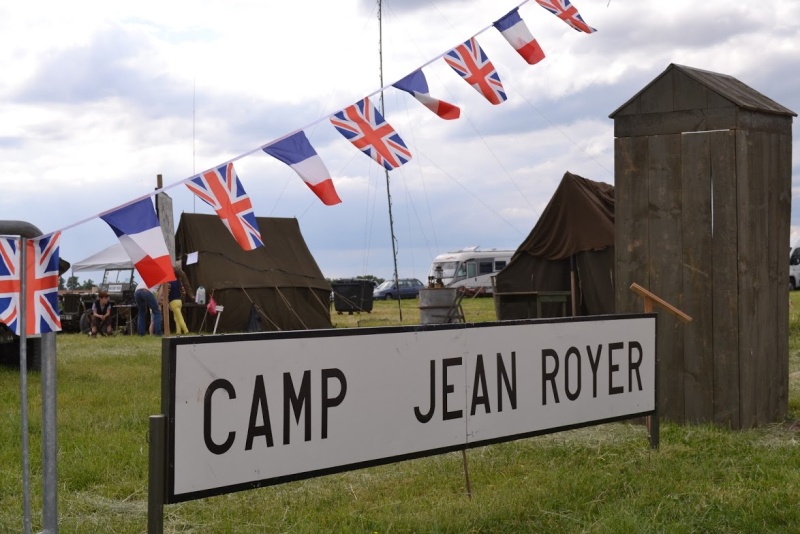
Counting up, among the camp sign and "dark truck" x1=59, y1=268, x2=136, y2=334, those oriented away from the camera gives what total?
0

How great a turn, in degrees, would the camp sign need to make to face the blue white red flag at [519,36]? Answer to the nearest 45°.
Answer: approximately 135° to its left

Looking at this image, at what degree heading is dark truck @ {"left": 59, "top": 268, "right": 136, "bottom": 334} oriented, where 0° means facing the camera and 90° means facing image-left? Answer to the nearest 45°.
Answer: approximately 45°

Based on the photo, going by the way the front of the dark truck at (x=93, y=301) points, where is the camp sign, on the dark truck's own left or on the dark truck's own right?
on the dark truck's own left

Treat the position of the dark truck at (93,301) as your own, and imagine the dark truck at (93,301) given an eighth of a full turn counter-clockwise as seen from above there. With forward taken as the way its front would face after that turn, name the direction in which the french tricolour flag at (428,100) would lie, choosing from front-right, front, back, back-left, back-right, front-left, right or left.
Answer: front

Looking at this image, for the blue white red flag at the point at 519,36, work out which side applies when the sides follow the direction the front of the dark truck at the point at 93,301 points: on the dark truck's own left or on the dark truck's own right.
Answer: on the dark truck's own left

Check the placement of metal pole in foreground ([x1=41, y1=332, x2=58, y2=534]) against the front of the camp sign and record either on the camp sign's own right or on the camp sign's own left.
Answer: on the camp sign's own right

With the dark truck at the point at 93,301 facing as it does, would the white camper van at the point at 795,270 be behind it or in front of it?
behind

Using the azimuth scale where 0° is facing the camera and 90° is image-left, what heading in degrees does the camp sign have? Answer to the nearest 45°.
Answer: approximately 315°
